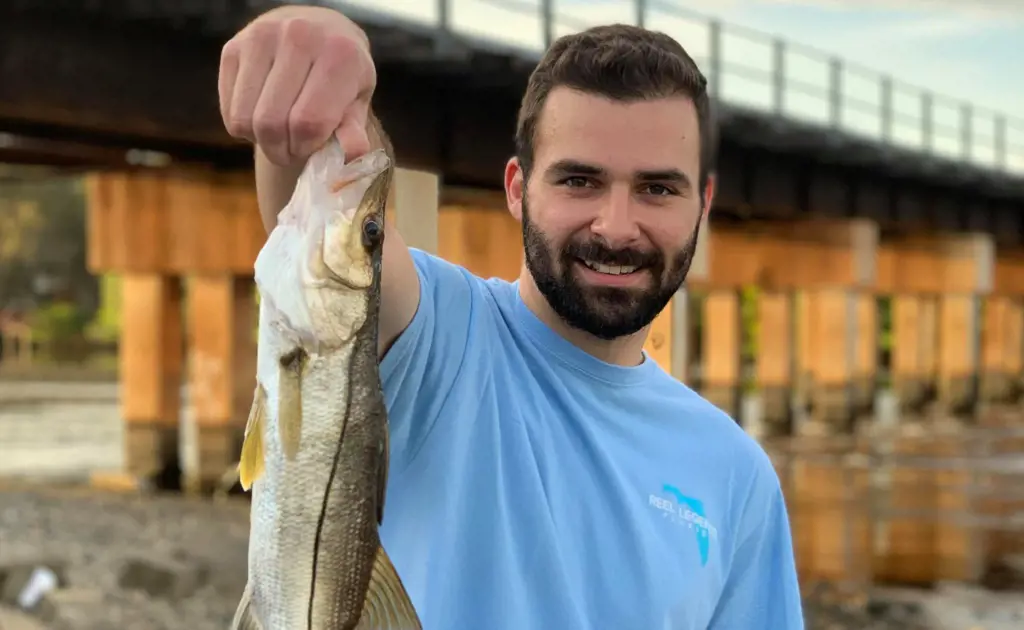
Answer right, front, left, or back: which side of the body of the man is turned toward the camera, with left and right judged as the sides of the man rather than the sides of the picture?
front

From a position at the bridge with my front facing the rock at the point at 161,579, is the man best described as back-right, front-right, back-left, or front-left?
front-left

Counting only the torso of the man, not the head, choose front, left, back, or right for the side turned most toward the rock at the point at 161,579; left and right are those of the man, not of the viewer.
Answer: back

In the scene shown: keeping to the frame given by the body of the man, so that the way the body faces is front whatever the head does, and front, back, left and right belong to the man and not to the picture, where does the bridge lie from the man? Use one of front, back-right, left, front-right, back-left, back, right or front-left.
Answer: back

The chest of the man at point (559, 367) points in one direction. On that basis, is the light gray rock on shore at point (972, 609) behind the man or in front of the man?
behind
